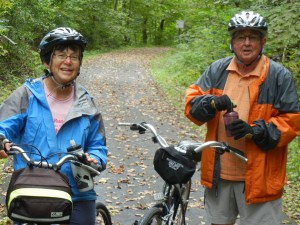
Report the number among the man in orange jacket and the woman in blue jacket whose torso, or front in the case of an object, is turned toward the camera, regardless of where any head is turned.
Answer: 2

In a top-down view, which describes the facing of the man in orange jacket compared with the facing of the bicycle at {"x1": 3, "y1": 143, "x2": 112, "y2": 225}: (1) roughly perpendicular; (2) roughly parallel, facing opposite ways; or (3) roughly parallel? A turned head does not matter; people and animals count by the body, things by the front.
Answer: roughly parallel

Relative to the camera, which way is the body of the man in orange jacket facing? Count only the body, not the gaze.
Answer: toward the camera

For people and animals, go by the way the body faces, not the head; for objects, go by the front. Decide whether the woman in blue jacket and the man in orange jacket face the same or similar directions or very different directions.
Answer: same or similar directions

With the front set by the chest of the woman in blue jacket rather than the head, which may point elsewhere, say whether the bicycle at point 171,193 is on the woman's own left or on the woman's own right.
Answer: on the woman's own left

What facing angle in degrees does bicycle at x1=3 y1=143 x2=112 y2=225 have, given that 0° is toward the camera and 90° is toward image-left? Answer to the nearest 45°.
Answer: approximately 45°

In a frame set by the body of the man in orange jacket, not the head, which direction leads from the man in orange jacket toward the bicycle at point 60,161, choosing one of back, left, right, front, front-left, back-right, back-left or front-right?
front-right

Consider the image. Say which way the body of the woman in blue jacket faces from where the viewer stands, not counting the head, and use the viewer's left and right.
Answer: facing the viewer
